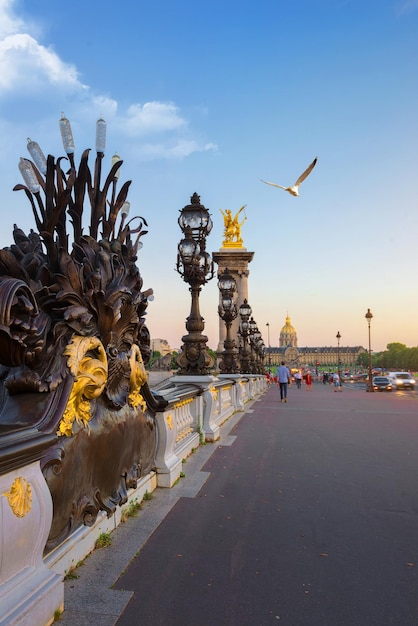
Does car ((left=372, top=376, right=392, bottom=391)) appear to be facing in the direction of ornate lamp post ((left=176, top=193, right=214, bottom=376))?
yes

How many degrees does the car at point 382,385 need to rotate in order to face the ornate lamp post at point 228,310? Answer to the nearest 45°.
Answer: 0° — it already faces it

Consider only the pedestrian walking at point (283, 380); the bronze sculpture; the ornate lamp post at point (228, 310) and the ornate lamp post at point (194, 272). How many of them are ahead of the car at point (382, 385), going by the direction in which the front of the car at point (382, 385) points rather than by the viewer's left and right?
4

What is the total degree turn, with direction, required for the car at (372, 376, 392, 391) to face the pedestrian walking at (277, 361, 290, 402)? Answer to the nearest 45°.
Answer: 0° — it already faces them

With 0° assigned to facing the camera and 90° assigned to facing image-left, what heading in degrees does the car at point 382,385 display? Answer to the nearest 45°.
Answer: approximately 0°

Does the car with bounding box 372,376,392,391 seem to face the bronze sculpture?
yes
